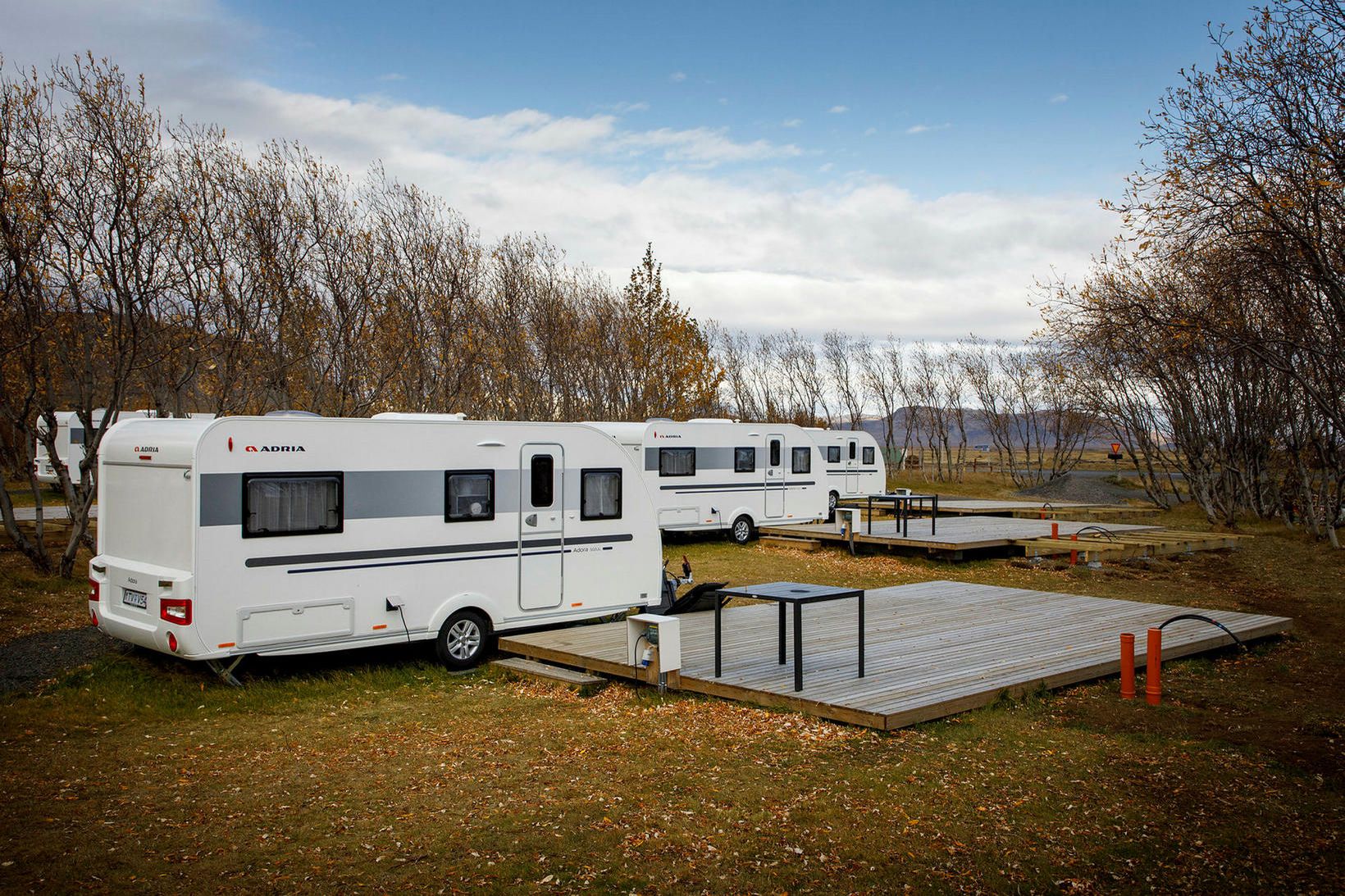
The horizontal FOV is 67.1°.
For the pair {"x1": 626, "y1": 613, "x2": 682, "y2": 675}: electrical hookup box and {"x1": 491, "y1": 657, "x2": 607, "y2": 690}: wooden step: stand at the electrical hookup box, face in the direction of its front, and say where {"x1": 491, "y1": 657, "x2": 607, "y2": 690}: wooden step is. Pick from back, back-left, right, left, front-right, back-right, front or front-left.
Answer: right

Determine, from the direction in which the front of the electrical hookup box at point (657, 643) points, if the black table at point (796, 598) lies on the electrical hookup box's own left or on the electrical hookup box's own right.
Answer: on the electrical hookup box's own left

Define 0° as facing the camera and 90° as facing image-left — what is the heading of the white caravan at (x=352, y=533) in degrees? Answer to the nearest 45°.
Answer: approximately 225°

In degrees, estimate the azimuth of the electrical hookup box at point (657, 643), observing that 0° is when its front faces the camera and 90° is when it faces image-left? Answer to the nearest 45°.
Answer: approximately 45°

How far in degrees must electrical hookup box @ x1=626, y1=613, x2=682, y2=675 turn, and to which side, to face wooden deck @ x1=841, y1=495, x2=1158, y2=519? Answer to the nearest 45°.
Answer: approximately 180°

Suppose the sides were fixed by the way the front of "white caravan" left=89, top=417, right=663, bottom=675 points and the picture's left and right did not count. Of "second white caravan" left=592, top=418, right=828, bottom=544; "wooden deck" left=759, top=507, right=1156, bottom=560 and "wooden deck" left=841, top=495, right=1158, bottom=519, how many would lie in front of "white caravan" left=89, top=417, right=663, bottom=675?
3

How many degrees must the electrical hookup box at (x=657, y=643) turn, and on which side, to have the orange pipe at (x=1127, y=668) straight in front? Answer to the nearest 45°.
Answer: approximately 135° to its left

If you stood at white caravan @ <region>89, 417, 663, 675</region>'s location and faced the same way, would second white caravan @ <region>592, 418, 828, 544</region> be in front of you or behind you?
in front

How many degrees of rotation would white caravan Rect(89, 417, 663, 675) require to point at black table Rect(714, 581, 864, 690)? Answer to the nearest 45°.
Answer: approximately 90° to its right

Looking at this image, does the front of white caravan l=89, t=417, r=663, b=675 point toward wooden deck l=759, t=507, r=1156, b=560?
yes
